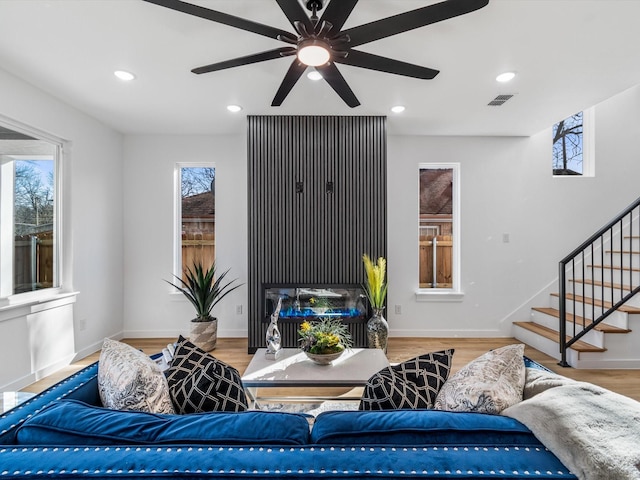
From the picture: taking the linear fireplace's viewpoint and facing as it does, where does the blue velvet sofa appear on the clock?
The blue velvet sofa is roughly at 12 o'clock from the linear fireplace.

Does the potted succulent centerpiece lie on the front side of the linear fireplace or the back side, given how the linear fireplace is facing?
on the front side

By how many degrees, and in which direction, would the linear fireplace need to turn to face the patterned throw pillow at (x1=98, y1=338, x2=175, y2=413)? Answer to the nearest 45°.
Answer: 0° — it already faces it

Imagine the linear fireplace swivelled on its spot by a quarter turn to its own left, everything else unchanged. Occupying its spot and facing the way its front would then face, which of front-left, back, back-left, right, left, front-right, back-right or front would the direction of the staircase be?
front

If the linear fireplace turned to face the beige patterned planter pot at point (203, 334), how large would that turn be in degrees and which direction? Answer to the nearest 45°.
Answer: approximately 90° to its right

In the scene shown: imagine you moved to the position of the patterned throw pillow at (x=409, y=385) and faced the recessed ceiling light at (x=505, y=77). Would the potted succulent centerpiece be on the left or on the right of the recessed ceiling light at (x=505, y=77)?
left

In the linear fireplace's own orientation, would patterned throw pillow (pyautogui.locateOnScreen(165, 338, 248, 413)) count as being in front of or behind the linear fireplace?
in front

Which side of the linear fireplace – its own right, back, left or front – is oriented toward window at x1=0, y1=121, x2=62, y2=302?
right

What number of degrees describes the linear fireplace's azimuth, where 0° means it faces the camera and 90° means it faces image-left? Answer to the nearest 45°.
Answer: approximately 0°
